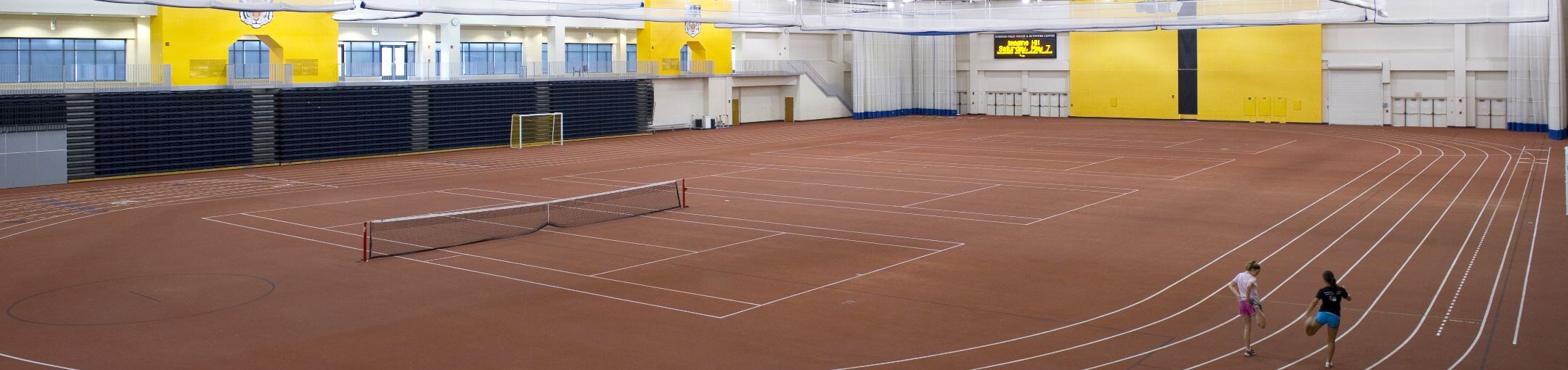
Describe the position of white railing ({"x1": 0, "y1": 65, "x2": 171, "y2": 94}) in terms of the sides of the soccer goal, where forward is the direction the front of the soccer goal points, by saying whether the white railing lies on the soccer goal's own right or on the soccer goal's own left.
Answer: on the soccer goal's own right

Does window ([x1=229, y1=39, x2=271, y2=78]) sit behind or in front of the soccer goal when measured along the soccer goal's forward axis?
behind

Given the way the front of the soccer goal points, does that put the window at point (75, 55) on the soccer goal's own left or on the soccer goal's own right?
on the soccer goal's own right

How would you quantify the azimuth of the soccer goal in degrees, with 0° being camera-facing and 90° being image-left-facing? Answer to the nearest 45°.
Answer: approximately 315°

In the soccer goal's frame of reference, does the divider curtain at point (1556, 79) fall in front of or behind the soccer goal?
in front

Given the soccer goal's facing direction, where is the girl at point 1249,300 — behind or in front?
in front
